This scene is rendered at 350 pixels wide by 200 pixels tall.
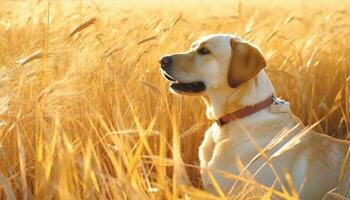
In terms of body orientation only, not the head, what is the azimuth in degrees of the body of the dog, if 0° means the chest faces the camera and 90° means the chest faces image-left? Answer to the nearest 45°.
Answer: approximately 90°
